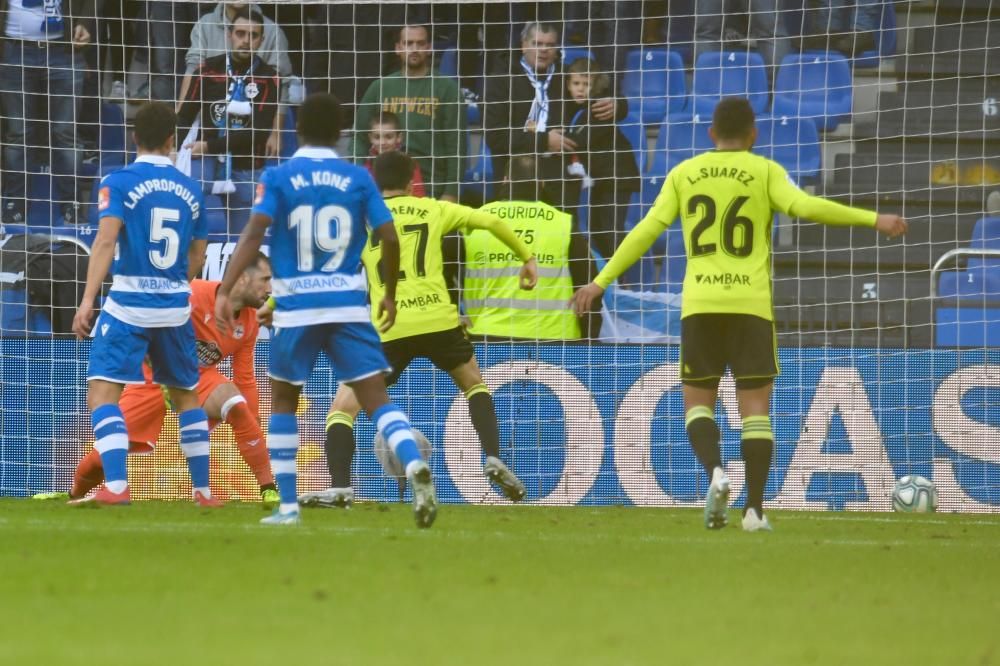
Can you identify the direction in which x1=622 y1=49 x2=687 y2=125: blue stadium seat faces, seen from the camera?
facing the viewer

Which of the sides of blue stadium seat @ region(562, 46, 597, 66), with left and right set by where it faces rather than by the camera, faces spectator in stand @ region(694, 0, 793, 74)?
left

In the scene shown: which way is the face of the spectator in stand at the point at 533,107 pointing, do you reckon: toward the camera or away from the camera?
toward the camera

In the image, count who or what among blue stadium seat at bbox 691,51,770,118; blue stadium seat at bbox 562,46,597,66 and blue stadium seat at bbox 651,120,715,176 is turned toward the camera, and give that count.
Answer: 3

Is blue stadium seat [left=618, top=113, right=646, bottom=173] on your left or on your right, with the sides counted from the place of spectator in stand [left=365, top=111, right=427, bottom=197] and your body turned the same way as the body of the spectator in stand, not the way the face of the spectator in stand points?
on your left

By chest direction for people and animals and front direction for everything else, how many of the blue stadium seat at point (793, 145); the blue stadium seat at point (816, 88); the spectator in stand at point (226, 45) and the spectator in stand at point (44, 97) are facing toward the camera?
4

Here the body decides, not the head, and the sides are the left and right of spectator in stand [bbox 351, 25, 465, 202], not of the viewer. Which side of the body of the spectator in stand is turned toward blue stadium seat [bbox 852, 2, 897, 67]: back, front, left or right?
left

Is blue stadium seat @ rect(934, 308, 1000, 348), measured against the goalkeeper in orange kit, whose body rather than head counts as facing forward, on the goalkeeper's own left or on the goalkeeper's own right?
on the goalkeeper's own left

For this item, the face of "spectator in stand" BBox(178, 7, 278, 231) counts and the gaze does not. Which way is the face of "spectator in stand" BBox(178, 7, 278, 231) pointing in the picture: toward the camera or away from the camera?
toward the camera

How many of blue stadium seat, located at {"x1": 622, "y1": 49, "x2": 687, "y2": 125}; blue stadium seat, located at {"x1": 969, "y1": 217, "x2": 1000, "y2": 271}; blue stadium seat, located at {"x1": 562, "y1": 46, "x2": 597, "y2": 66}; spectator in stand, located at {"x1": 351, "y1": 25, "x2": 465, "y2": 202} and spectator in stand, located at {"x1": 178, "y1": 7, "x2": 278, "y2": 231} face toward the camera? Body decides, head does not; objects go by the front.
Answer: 5

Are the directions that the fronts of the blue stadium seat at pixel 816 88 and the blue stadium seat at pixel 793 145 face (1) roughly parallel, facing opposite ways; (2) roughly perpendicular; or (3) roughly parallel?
roughly parallel

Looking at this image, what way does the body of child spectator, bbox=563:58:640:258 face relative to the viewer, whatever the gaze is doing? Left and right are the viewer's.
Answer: facing the viewer and to the left of the viewer

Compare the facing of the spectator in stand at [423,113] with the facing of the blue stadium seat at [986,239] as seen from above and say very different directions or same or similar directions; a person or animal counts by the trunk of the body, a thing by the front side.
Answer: same or similar directions

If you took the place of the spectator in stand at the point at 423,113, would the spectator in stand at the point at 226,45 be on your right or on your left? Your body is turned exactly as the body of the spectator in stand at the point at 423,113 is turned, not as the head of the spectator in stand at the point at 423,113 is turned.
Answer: on your right

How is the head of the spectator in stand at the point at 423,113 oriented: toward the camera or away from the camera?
toward the camera

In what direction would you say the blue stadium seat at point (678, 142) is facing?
toward the camera
